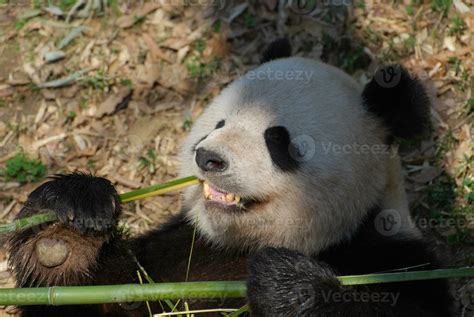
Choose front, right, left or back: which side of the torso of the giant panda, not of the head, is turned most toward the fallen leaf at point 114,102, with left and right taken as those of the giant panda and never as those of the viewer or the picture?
right

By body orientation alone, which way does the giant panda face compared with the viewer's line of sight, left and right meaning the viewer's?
facing the viewer and to the left of the viewer
